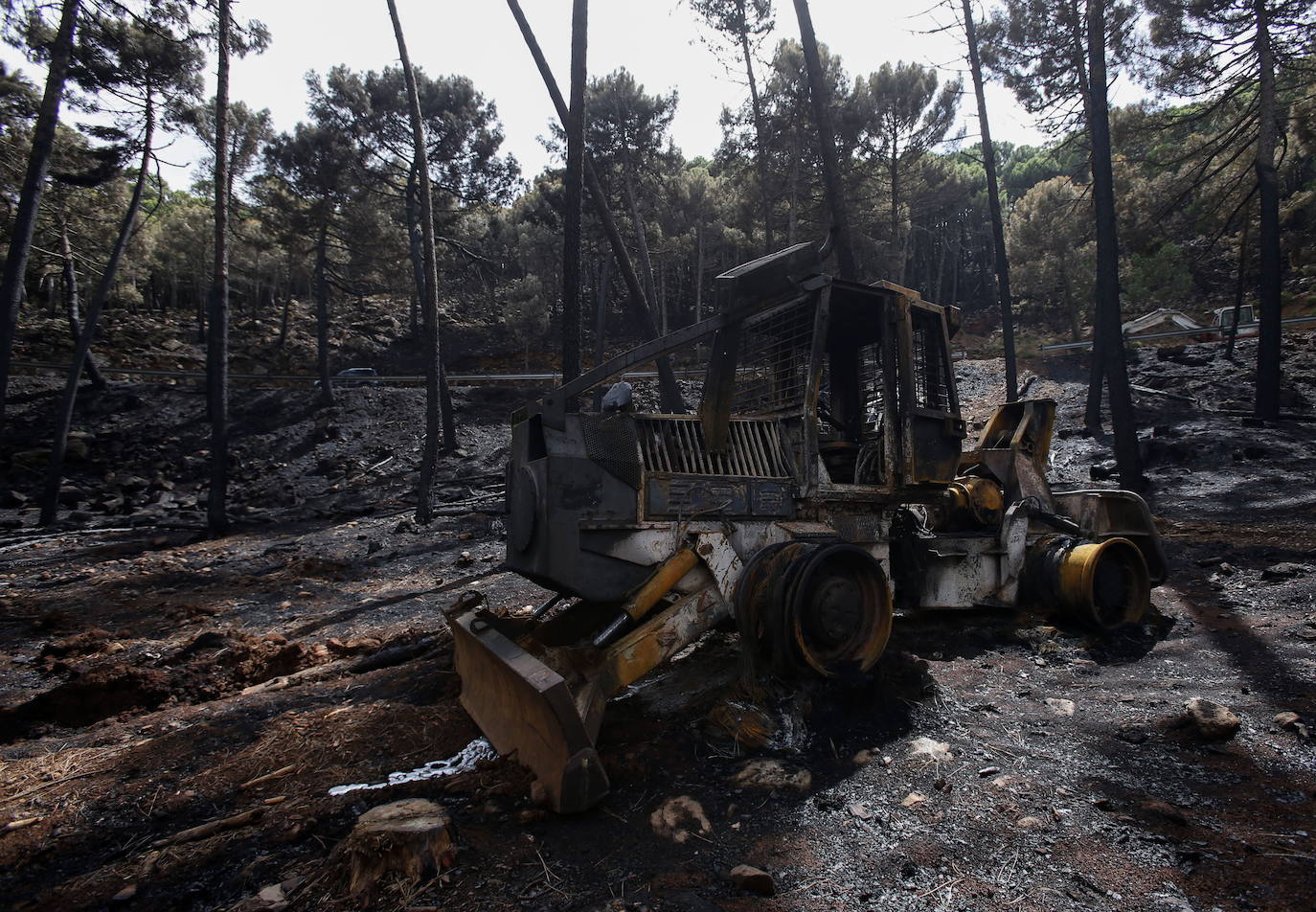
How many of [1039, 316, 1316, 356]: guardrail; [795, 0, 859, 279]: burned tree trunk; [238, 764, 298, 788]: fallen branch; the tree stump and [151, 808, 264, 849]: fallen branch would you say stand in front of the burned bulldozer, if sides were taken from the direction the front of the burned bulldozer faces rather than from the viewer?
3

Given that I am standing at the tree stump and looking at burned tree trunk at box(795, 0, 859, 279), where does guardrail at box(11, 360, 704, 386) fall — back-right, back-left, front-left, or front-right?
front-left

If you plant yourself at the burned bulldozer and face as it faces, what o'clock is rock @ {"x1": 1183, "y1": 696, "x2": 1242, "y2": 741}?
The rock is roughly at 8 o'clock from the burned bulldozer.

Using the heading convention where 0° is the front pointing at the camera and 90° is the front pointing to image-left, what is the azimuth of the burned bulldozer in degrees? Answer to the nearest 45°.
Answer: approximately 45°

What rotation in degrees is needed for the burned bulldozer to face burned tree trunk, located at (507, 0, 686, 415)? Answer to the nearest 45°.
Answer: approximately 135° to its right

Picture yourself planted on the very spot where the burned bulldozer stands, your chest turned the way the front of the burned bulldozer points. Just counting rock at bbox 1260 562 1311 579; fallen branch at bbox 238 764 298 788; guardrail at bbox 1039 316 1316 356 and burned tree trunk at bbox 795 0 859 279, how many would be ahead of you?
1

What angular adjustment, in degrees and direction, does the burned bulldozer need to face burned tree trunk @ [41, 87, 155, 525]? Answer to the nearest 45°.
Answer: approximately 90° to its right

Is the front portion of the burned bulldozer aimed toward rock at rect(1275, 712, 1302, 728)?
no

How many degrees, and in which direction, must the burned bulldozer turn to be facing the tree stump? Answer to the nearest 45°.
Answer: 0° — it already faces it

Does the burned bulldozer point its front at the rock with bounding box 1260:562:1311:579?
no

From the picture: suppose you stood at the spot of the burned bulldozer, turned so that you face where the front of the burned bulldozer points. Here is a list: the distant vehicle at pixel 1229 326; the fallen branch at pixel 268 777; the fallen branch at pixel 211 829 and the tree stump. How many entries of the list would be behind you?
1

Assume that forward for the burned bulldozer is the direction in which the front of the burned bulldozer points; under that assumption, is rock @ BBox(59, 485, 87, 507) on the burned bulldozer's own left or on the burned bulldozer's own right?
on the burned bulldozer's own right

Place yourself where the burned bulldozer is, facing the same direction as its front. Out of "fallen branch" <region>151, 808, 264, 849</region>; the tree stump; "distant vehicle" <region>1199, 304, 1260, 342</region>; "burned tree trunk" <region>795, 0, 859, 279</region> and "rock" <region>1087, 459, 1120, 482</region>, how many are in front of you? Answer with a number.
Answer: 2

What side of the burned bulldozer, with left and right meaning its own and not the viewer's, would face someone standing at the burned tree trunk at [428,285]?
right

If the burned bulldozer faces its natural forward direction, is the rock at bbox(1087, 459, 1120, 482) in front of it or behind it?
behind

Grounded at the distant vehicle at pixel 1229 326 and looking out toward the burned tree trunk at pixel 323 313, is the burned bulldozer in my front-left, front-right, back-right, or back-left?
front-left

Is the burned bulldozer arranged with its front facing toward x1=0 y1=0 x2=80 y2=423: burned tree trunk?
no

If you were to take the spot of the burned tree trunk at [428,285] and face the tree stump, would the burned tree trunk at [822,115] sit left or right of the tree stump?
left

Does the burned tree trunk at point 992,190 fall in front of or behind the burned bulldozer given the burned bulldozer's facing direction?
behind

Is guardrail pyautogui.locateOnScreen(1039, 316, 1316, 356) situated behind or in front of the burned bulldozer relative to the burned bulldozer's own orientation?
behind

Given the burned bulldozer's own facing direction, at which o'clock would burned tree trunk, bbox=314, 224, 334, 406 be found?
The burned tree trunk is roughly at 3 o'clock from the burned bulldozer.
